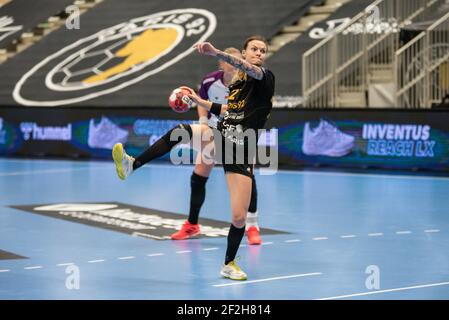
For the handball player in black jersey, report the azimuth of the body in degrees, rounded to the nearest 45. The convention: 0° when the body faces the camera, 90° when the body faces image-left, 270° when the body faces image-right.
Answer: approximately 45°
